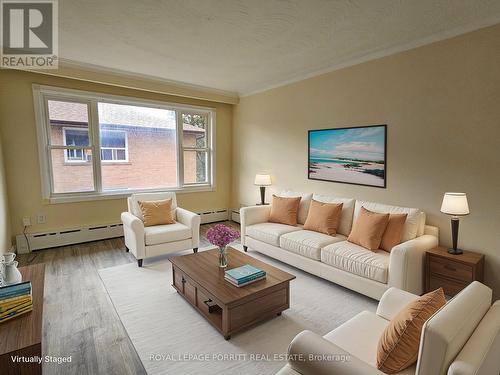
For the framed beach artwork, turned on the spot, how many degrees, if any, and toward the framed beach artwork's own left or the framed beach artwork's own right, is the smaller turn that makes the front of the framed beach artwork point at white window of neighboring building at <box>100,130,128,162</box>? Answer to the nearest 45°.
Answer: approximately 45° to the framed beach artwork's own right

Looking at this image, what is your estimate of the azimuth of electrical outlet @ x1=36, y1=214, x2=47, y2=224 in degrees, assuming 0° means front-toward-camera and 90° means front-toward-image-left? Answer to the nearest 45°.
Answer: approximately 0°

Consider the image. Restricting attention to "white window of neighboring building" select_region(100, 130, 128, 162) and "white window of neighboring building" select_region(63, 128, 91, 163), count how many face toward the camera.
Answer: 2

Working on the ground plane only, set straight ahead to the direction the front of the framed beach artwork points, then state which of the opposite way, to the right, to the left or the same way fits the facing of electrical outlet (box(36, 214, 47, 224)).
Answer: to the left

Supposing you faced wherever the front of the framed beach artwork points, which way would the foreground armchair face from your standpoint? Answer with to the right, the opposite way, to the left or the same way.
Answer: to the right

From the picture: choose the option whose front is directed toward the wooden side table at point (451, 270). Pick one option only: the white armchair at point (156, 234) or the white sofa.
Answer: the white armchair

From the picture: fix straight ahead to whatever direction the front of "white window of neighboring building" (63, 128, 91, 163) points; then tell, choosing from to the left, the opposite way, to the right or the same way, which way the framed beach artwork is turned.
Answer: to the right

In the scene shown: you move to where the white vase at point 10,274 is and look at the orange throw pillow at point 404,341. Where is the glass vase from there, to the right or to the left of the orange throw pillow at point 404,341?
left

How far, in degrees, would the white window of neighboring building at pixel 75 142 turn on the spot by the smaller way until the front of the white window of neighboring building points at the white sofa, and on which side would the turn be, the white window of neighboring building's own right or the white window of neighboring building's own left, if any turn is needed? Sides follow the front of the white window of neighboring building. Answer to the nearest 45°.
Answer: approximately 45° to the white window of neighboring building's own left

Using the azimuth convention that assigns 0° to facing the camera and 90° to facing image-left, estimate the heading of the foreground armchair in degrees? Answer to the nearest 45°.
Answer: approximately 135°

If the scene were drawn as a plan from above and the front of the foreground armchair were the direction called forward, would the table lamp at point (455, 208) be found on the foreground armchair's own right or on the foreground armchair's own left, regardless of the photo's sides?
on the foreground armchair's own right
